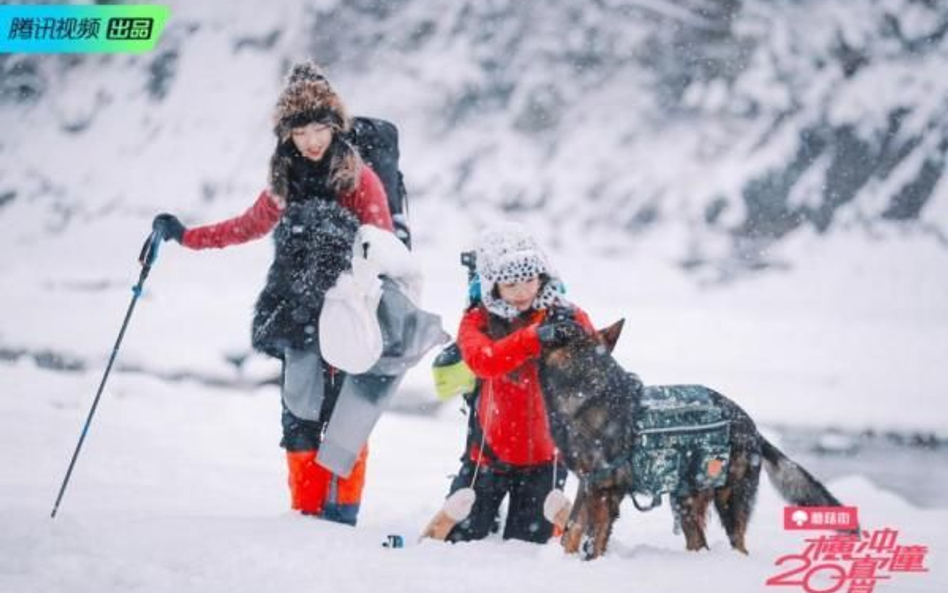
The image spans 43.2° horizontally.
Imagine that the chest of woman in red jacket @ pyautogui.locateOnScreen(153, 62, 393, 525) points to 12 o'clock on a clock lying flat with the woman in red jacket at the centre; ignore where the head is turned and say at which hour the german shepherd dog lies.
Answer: The german shepherd dog is roughly at 10 o'clock from the woman in red jacket.

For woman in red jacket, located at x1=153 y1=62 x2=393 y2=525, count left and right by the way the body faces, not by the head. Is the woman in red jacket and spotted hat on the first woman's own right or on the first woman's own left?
on the first woman's own left

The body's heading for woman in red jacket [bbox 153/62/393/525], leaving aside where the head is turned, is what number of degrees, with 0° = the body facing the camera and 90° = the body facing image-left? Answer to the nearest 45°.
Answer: approximately 0°
